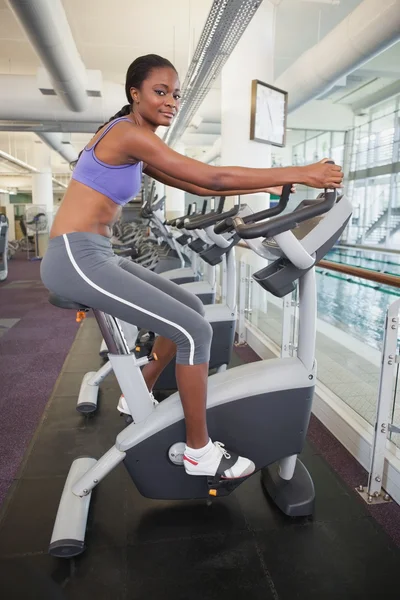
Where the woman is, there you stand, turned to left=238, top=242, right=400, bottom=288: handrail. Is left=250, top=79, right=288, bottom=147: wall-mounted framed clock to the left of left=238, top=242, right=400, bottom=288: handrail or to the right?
left

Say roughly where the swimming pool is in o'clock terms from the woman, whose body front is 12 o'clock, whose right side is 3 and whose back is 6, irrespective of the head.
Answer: The swimming pool is roughly at 10 o'clock from the woman.

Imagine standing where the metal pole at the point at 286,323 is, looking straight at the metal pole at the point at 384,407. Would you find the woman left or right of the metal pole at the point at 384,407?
right

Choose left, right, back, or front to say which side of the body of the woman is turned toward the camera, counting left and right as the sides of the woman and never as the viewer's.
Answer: right

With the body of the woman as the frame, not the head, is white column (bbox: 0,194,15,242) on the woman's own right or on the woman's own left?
on the woman's own left

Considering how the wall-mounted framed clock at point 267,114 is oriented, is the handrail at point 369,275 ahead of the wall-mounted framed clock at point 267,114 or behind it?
ahead

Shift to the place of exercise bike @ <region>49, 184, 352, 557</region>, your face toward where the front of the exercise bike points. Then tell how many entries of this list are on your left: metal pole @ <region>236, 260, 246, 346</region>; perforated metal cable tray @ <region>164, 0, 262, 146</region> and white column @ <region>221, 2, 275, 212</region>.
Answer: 3

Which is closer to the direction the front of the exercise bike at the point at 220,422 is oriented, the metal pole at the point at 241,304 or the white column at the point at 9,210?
the metal pole

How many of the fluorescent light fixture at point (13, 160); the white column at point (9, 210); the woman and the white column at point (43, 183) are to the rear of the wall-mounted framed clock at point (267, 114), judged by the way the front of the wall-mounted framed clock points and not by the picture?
3

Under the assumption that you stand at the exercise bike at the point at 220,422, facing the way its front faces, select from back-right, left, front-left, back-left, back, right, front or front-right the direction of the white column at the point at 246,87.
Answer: left

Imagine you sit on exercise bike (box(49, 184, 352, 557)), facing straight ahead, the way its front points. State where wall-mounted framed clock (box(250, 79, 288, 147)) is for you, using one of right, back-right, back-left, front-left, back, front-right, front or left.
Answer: left

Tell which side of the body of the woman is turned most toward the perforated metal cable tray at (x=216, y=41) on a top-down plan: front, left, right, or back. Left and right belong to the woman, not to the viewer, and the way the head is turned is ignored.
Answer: left

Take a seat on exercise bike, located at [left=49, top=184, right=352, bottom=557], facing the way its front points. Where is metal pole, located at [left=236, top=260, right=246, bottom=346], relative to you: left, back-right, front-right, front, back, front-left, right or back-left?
left

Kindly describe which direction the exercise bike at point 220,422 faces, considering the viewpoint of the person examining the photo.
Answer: facing to the right of the viewer

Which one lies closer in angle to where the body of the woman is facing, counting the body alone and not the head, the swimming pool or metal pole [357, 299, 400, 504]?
the metal pole
